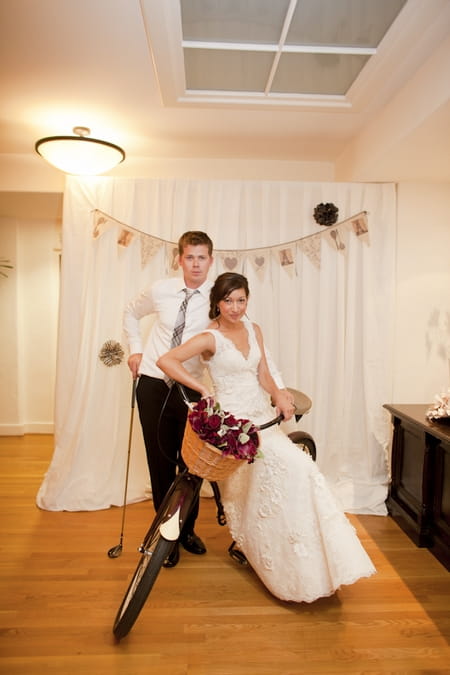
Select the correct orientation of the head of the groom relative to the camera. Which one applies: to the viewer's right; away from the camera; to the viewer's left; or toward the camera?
toward the camera

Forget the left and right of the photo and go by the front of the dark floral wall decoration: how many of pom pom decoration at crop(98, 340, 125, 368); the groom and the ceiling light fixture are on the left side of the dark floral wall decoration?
0

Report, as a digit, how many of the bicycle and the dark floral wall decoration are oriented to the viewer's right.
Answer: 0

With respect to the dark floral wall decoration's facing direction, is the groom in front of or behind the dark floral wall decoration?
in front

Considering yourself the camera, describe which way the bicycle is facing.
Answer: facing the viewer and to the left of the viewer

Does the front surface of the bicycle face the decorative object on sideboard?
no

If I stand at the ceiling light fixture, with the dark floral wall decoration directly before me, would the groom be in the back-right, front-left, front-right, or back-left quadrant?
front-right

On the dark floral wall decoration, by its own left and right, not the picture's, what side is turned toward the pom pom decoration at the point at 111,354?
right

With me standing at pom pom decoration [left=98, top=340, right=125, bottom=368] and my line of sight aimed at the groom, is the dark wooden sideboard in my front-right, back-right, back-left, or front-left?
front-left

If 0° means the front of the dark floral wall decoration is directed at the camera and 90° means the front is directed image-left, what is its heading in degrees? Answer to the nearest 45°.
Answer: approximately 0°

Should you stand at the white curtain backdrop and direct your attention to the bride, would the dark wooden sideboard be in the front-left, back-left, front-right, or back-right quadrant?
front-left

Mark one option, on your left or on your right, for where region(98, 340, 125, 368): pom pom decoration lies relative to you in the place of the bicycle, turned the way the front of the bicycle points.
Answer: on your right
